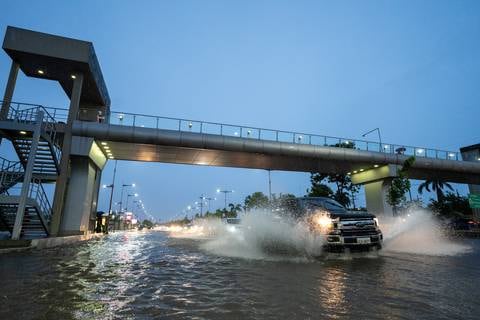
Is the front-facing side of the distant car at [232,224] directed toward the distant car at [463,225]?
no

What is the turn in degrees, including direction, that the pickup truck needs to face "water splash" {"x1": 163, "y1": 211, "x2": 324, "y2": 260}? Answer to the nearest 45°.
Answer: approximately 135° to its right

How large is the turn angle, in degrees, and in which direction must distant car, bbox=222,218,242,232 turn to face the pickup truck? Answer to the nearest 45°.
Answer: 0° — it already faces it

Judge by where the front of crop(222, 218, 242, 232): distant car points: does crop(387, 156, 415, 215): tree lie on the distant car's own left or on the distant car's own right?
on the distant car's own left

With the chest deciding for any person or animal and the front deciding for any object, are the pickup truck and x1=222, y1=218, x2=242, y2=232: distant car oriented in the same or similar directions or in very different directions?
same or similar directions

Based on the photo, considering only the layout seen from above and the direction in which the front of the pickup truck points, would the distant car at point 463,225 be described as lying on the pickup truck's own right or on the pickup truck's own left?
on the pickup truck's own left

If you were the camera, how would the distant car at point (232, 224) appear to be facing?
facing the viewer

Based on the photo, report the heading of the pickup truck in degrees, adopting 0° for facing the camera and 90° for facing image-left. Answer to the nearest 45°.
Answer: approximately 315°

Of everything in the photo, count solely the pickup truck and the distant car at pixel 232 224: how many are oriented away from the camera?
0

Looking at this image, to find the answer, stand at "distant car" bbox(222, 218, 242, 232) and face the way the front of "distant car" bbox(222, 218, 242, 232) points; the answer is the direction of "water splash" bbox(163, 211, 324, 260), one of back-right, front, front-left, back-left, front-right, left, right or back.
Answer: front

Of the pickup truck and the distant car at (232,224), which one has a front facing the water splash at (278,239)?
the distant car

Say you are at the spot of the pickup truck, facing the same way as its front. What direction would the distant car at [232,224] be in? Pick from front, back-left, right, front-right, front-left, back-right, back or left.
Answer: back
